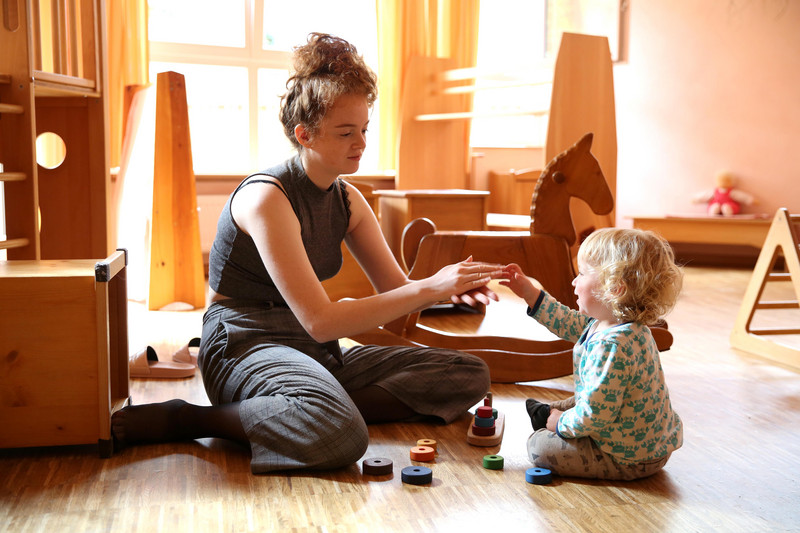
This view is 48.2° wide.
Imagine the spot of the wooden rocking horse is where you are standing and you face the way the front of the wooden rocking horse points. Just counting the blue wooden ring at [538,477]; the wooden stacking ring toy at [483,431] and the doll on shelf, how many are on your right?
2

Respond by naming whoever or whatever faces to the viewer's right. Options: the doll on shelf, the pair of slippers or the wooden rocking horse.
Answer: the wooden rocking horse

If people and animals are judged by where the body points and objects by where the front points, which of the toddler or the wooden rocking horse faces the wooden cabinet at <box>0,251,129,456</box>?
the toddler

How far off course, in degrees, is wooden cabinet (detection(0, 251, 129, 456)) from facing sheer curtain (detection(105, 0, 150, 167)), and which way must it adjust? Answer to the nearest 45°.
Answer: approximately 90° to its left

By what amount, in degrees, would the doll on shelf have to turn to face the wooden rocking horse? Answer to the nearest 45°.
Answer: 0° — it already faces it

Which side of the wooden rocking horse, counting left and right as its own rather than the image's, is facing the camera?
right

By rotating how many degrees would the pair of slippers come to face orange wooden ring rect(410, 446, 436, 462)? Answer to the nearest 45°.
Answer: approximately 135° to its left

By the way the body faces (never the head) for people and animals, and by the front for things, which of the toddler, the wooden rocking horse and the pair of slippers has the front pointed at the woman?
the toddler

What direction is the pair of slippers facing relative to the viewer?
to the viewer's left

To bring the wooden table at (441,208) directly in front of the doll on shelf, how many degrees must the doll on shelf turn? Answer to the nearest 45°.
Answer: approximately 45° to its right

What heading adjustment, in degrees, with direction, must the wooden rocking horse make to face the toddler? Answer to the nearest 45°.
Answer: approximately 90° to its right

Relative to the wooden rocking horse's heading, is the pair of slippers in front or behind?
behind
